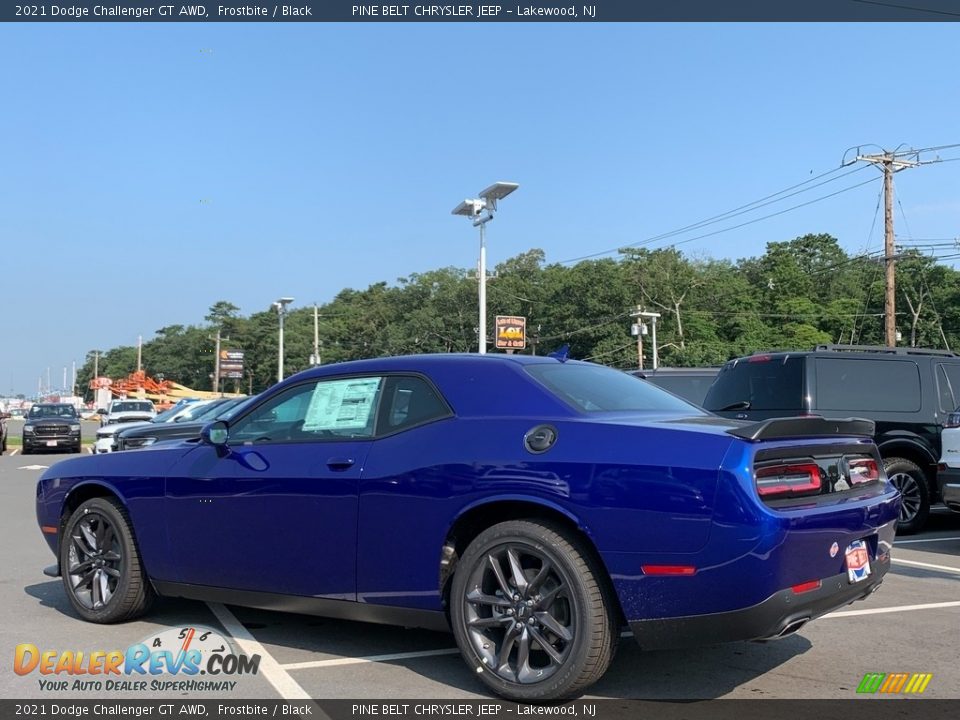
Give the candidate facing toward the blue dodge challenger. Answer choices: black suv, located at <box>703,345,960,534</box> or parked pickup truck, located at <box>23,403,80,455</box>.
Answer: the parked pickup truck

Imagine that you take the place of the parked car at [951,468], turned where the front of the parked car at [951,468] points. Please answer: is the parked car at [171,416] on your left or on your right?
on your left

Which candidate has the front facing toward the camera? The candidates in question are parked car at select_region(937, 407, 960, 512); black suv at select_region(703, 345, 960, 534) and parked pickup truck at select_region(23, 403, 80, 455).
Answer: parked pickup truck at select_region(23, 403, 80, 455)

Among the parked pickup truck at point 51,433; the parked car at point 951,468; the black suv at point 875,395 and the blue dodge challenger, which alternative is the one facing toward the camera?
the parked pickup truck at point 51,433

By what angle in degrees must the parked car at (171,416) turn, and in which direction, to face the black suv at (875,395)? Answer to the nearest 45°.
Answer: approximately 90° to its left

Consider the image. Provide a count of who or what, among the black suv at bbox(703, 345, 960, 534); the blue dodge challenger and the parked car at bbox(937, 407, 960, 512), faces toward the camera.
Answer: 0

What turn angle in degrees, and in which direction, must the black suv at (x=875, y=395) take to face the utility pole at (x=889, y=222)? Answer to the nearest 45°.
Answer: approximately 45° to its left

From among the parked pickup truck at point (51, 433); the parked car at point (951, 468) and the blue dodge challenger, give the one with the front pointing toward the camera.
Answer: the parked pickup truck at point (51, 433)

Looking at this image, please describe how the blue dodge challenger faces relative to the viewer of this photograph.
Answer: facing away from the viewer and to the left of the viewer

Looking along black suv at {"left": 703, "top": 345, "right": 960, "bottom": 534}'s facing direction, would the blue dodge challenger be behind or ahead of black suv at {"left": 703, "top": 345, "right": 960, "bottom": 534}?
behind

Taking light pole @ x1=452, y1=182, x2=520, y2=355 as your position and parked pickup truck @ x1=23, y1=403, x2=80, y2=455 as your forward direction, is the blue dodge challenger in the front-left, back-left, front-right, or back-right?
back-left

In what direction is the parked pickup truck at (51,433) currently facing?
toward the camera

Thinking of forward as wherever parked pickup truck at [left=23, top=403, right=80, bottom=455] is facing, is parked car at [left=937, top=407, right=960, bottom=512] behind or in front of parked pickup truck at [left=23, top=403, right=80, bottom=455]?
in front

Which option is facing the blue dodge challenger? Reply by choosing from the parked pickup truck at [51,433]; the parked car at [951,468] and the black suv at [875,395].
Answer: the parked pickup truck at [51,433]

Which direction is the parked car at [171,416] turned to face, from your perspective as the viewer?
facing the viewer and to the left of the viewer

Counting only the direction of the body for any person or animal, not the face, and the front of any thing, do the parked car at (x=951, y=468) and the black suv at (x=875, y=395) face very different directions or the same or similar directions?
same or similar directions

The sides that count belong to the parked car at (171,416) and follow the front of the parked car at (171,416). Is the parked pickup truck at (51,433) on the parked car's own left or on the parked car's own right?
on the parked car's own right
